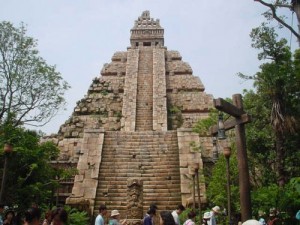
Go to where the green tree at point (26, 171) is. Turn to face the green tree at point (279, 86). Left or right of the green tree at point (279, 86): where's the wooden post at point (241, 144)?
right

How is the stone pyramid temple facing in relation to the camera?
toward the camera

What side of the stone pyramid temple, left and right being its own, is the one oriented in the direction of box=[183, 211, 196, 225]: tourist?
front

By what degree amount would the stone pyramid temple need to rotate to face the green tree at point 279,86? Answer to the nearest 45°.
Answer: approximately 45° to its left

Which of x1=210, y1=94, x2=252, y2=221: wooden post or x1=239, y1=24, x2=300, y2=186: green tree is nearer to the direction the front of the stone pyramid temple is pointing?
the wooden post

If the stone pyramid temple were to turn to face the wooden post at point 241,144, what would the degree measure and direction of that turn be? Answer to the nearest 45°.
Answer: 0° — it already faces it
